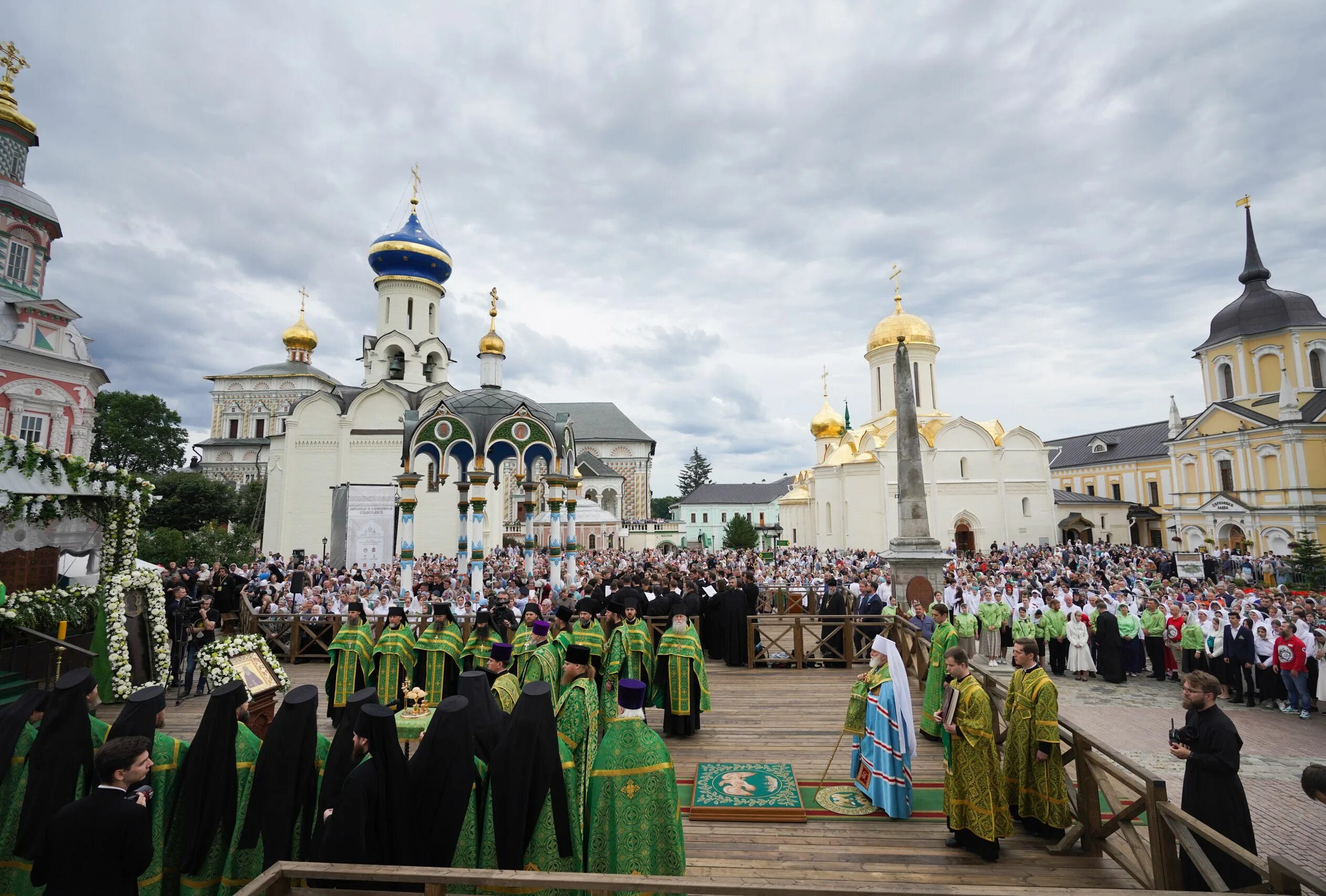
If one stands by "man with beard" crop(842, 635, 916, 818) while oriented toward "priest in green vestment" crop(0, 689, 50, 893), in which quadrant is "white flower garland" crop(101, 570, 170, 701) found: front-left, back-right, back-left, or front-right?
front-right

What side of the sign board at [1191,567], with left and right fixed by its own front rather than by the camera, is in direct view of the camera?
front

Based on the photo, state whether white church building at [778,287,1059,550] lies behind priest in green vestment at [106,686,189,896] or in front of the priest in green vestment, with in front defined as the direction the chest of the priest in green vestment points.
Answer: in front

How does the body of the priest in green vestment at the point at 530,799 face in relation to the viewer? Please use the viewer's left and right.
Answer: facing away from the viewer

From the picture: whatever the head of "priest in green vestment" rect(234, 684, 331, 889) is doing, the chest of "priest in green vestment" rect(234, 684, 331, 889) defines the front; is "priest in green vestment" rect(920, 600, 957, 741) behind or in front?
in front

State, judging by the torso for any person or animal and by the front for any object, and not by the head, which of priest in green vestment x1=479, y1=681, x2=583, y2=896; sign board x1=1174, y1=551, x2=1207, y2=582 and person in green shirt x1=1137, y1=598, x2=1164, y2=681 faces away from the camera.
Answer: the priest in green vestment

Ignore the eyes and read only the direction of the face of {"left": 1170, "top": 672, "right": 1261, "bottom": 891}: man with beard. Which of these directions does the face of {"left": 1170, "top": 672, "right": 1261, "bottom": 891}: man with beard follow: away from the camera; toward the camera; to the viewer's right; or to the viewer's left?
to the viewer's left

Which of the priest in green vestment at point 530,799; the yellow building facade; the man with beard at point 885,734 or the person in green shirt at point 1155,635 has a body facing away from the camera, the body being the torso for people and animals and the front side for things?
the priest in green vestment

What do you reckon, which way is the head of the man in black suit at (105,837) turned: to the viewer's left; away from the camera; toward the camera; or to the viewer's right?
to the viewer's right

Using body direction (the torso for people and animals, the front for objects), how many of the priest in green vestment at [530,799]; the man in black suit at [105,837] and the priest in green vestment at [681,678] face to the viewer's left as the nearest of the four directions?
0

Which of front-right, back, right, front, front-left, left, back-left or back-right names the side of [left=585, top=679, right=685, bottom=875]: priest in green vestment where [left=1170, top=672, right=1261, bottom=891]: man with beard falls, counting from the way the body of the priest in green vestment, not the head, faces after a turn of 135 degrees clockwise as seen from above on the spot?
front-left

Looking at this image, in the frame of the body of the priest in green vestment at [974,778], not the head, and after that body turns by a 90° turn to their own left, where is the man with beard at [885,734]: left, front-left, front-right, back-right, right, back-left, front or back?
back-right

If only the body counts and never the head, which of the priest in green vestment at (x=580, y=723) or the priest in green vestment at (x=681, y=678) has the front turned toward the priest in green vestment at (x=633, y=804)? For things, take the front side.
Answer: the priest in green vestment at (x=681, y=678)

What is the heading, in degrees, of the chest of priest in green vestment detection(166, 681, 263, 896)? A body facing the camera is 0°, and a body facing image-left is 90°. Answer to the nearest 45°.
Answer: approximately 225°

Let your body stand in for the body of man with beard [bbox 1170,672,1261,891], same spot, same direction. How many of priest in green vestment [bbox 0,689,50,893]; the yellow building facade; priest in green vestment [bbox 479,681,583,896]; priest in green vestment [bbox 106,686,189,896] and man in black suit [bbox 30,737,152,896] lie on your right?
1

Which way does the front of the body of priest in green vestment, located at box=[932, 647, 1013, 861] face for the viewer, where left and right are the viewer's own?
facing to the left of the viewer

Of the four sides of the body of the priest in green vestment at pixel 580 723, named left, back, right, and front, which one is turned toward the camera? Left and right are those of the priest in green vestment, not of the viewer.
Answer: left
